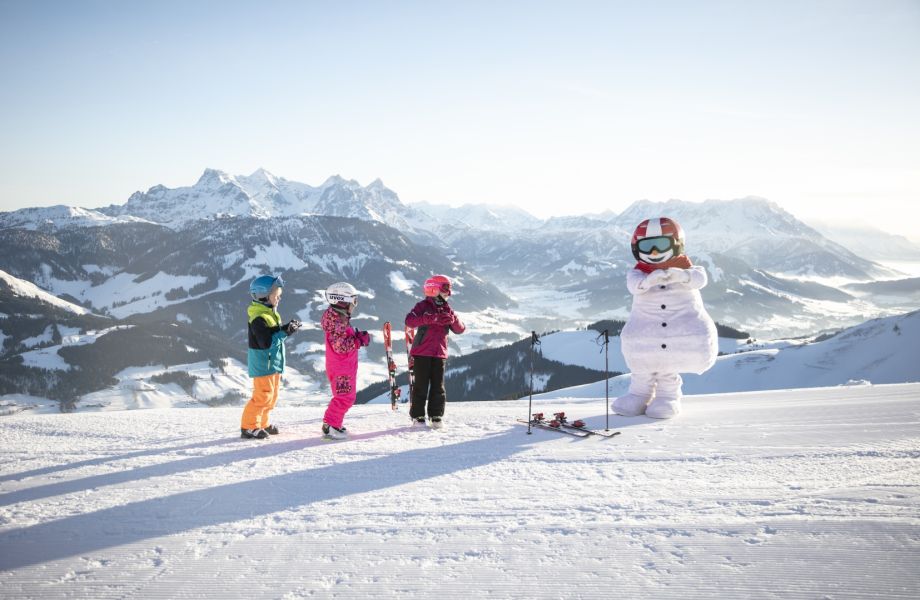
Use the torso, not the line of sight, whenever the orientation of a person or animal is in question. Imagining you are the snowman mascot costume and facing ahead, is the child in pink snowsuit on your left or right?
on your right

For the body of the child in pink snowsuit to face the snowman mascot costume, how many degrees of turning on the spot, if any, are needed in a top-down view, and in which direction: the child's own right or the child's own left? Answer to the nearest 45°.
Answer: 0° — they already face it

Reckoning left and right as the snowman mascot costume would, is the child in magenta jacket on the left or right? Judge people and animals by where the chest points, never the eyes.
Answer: on its right

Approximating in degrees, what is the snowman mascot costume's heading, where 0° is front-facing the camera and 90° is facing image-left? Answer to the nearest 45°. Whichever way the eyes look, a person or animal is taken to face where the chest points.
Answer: approximately 0°

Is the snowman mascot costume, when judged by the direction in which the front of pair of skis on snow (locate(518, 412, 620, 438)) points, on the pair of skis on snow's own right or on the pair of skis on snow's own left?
on the pair of skis on snow's own left

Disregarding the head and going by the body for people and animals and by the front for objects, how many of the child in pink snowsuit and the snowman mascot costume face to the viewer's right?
1

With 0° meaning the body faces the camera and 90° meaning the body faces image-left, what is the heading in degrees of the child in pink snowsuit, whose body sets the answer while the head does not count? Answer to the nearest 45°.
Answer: approximately 270°
